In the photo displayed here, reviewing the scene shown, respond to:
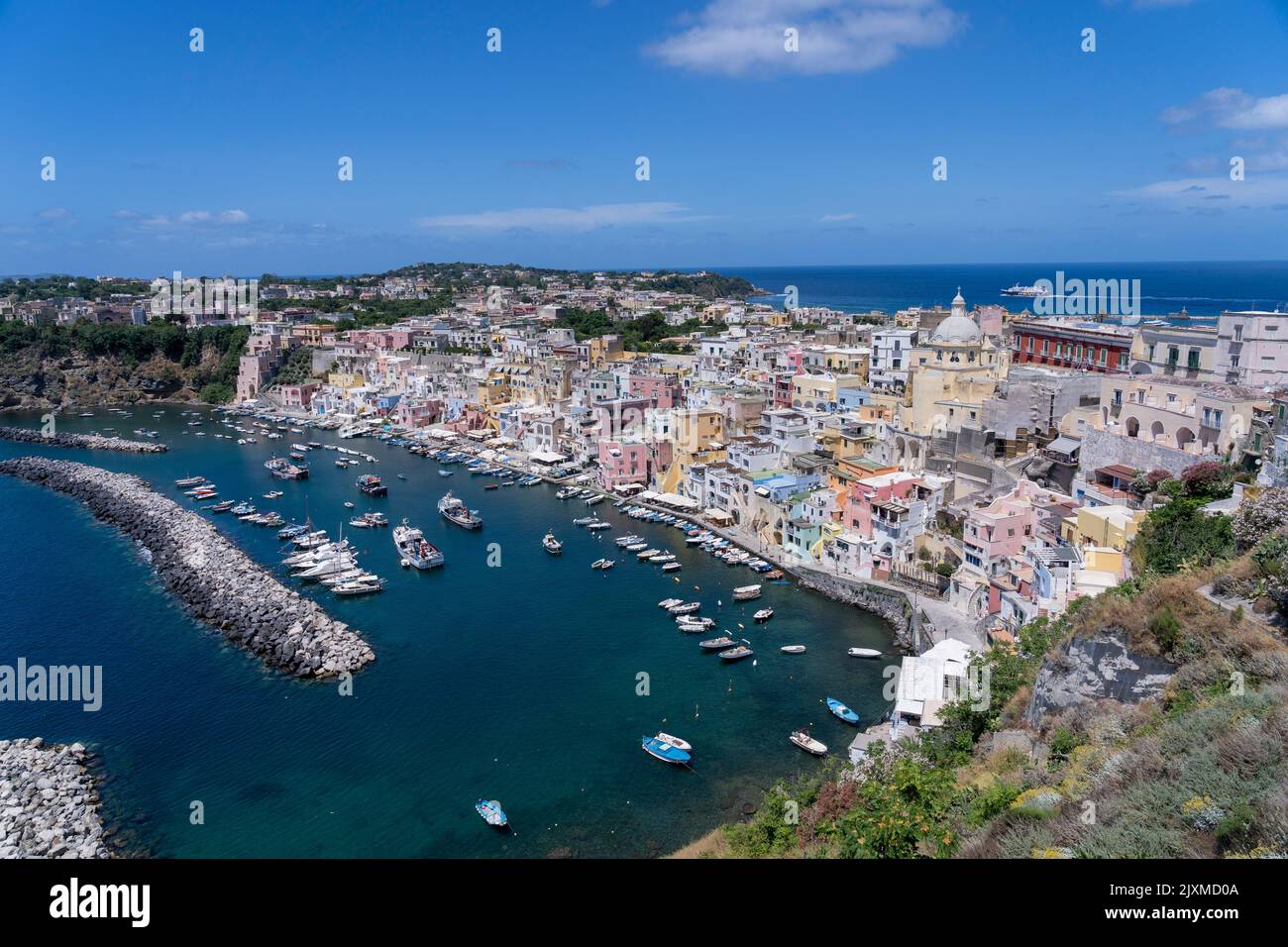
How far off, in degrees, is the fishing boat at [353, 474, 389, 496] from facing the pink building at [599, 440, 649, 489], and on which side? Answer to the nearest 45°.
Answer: approximately 135° to its right

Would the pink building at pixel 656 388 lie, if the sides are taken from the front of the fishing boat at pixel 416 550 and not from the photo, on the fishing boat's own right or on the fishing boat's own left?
on the fishing boat's own right

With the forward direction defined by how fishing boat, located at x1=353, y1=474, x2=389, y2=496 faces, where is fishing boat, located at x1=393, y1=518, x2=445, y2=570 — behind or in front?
behind

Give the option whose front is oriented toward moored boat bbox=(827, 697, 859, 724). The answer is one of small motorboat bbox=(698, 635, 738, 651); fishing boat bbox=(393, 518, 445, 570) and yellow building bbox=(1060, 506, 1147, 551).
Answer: the yellow building

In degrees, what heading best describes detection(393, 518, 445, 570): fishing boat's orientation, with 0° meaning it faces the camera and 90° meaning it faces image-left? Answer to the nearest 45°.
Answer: approximately 135°

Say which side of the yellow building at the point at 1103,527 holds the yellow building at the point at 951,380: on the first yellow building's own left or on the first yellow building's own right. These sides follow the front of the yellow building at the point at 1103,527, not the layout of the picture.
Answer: on the first yellow building's own right

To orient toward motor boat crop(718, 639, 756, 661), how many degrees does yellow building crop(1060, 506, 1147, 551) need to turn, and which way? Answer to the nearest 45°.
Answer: approximately 45° to its right

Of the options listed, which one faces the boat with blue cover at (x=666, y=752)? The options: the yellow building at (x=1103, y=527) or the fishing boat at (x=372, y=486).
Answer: the yellow building

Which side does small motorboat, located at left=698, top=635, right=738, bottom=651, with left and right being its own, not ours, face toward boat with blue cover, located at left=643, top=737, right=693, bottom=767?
left

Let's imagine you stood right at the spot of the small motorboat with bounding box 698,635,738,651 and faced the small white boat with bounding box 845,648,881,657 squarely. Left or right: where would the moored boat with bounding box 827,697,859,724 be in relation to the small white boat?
right
